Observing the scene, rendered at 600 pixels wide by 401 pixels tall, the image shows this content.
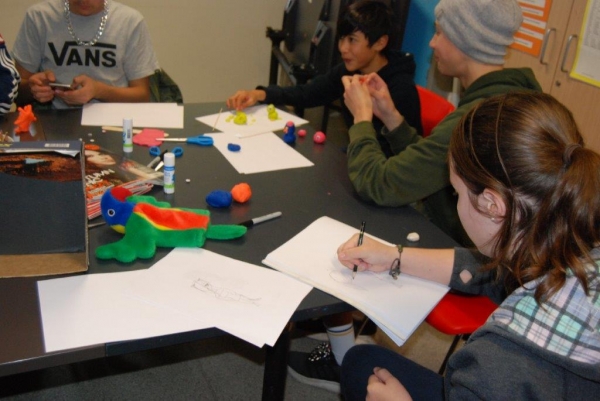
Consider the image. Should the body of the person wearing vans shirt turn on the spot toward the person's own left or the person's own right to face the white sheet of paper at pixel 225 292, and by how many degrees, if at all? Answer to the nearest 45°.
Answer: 0° — they already face it

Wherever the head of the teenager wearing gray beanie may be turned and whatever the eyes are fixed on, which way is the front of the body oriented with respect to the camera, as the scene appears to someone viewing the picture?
to the viewer's left

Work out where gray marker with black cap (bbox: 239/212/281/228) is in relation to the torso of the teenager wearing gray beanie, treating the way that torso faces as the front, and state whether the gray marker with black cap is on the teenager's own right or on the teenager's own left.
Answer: on the teenager's own left

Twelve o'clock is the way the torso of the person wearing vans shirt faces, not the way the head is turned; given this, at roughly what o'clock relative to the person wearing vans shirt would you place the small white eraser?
The small white eraser is roughly at 11 o'clock from the person wearing vans shirt.

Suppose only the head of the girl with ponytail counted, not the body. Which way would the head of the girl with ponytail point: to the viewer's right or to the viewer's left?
to the viewer's left

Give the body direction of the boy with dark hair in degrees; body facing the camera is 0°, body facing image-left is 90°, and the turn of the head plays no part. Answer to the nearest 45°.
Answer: approximately 45°

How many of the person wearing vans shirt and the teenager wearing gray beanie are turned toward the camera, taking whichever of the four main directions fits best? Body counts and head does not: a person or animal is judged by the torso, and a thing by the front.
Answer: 1

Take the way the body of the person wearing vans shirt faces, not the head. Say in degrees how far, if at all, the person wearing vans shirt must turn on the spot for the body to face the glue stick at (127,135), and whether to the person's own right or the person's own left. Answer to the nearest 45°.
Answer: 0° — they already face it
